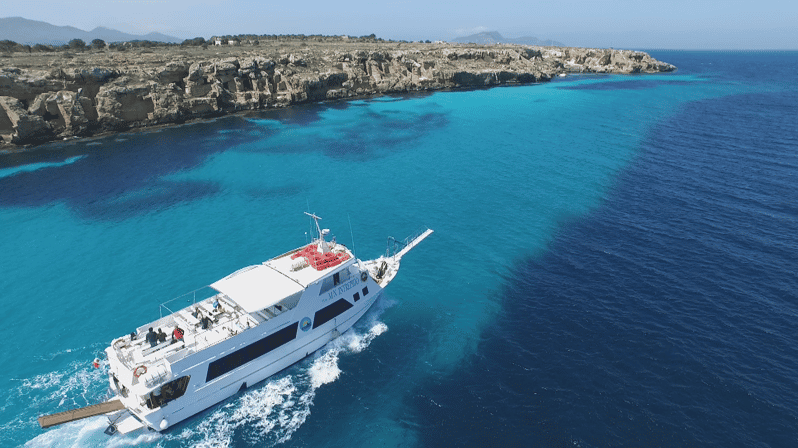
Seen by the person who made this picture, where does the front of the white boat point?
facing away from the viewer and to the right of the viewer
